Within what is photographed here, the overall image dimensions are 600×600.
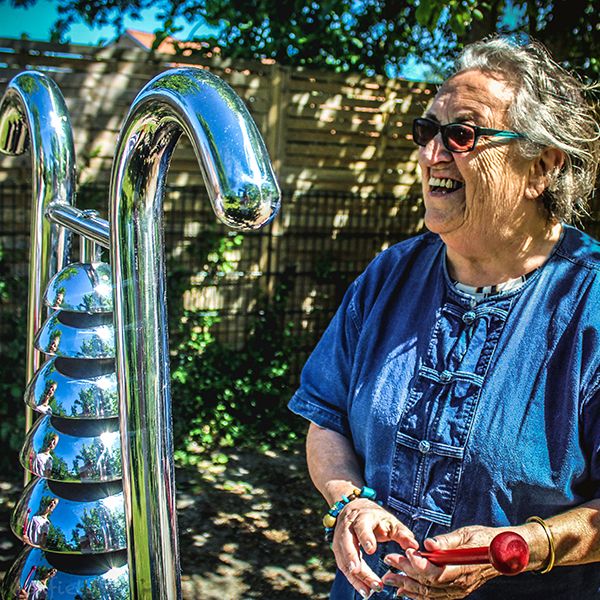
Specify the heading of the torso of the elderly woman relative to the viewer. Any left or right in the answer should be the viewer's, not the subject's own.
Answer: facing the viewer and to the left of the viewer

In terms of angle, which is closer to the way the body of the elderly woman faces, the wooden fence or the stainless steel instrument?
the stainless steel instrument

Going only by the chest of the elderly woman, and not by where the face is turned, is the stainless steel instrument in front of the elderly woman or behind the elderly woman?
in front

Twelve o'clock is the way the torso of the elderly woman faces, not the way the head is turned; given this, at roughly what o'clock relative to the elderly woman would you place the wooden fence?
The wooden fence is roughly at 4 o'clock from the elderly woman.

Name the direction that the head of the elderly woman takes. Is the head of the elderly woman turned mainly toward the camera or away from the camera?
toward the camera
